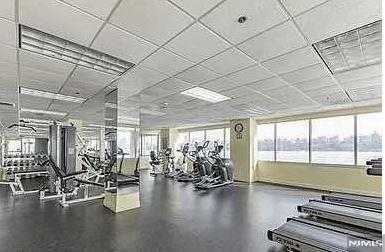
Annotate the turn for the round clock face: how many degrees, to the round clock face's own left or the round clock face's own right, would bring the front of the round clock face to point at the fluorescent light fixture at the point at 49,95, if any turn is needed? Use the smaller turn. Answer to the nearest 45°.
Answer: approximately 45° to the round clock face's own right

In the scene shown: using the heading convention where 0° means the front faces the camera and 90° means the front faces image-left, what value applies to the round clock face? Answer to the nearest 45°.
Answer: approximately 0°

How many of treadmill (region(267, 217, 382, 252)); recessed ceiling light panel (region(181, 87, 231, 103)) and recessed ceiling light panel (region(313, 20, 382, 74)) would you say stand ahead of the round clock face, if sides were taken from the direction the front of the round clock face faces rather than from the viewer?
3

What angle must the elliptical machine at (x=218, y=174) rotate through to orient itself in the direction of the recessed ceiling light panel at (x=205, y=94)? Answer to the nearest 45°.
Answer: approximately 135° to its right

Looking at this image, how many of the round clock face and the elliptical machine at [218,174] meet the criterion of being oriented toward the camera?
1

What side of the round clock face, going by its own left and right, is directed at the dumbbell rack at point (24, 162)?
right

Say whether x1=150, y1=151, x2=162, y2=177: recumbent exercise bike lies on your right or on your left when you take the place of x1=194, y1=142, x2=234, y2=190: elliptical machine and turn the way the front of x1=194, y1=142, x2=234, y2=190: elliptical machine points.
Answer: on your left

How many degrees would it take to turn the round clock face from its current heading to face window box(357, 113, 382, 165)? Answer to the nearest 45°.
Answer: approximately 45° to its left

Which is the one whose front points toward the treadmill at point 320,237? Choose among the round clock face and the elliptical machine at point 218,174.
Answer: the round clock face
